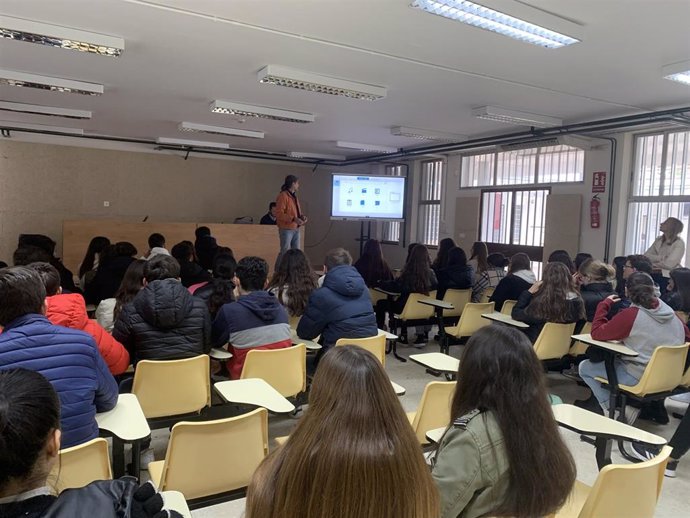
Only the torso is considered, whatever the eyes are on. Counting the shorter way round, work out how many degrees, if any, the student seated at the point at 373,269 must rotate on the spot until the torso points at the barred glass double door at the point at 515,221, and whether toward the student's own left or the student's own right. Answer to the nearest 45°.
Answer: approximately 45° to the student's own right

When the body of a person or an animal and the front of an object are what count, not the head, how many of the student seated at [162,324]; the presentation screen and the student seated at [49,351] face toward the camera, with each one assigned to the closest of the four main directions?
1

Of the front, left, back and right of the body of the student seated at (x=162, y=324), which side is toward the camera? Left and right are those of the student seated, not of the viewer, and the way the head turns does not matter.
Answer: back

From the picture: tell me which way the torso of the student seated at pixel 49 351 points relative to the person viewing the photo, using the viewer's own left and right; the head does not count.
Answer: facing away from the viewer

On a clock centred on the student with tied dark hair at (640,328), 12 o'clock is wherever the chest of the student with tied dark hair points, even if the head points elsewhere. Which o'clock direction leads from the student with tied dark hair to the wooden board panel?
The wooden board panel is roughly at 11 o'clock from the student with tied dark hair.

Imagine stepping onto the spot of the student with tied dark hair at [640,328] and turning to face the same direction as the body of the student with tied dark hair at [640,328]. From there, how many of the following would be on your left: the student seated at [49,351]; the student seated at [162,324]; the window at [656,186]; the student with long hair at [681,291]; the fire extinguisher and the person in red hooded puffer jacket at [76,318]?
3

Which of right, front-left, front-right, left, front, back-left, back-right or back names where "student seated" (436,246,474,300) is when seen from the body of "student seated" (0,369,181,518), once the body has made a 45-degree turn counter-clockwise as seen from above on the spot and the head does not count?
front-right

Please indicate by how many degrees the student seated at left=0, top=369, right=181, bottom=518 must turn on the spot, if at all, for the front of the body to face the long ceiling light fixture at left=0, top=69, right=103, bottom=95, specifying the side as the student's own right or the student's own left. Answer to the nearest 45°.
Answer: approximately 45° to the student's own left

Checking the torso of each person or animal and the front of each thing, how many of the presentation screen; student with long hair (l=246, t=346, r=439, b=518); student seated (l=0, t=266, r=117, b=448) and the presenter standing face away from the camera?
2

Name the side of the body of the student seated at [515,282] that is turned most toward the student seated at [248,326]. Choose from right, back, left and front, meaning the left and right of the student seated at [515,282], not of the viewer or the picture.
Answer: left

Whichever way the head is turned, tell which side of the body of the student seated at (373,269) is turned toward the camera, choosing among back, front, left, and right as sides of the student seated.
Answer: back

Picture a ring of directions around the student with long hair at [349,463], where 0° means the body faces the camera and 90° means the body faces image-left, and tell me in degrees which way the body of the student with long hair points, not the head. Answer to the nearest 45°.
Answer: approximately 180°

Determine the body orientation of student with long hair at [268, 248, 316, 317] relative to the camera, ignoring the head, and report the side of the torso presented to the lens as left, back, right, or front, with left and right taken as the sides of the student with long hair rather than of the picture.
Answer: back

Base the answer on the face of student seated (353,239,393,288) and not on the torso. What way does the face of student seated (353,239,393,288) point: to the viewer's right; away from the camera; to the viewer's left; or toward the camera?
away from the camera
